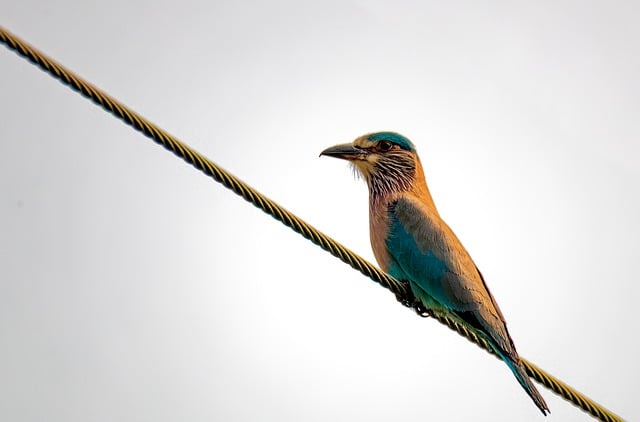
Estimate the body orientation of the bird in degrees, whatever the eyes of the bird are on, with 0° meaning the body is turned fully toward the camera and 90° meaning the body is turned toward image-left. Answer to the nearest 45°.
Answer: approximately 90°
